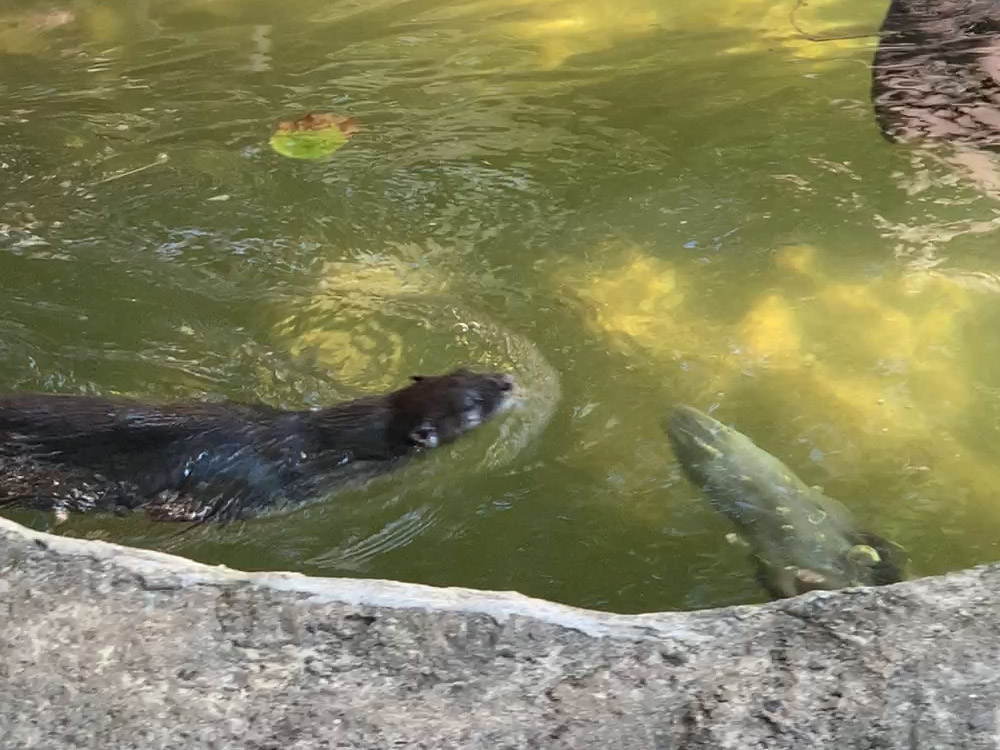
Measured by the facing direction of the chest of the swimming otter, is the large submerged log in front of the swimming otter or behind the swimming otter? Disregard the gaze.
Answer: in front

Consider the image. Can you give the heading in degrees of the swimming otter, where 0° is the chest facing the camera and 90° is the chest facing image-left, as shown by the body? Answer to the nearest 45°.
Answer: approximately 270°

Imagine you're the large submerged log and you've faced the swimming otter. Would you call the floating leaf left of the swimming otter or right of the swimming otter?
right

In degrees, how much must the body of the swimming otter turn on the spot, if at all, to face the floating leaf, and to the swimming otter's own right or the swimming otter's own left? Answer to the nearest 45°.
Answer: approximately 90° to the swimming otter's own left

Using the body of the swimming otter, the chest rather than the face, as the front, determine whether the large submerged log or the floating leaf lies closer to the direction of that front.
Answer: the large submerged log
